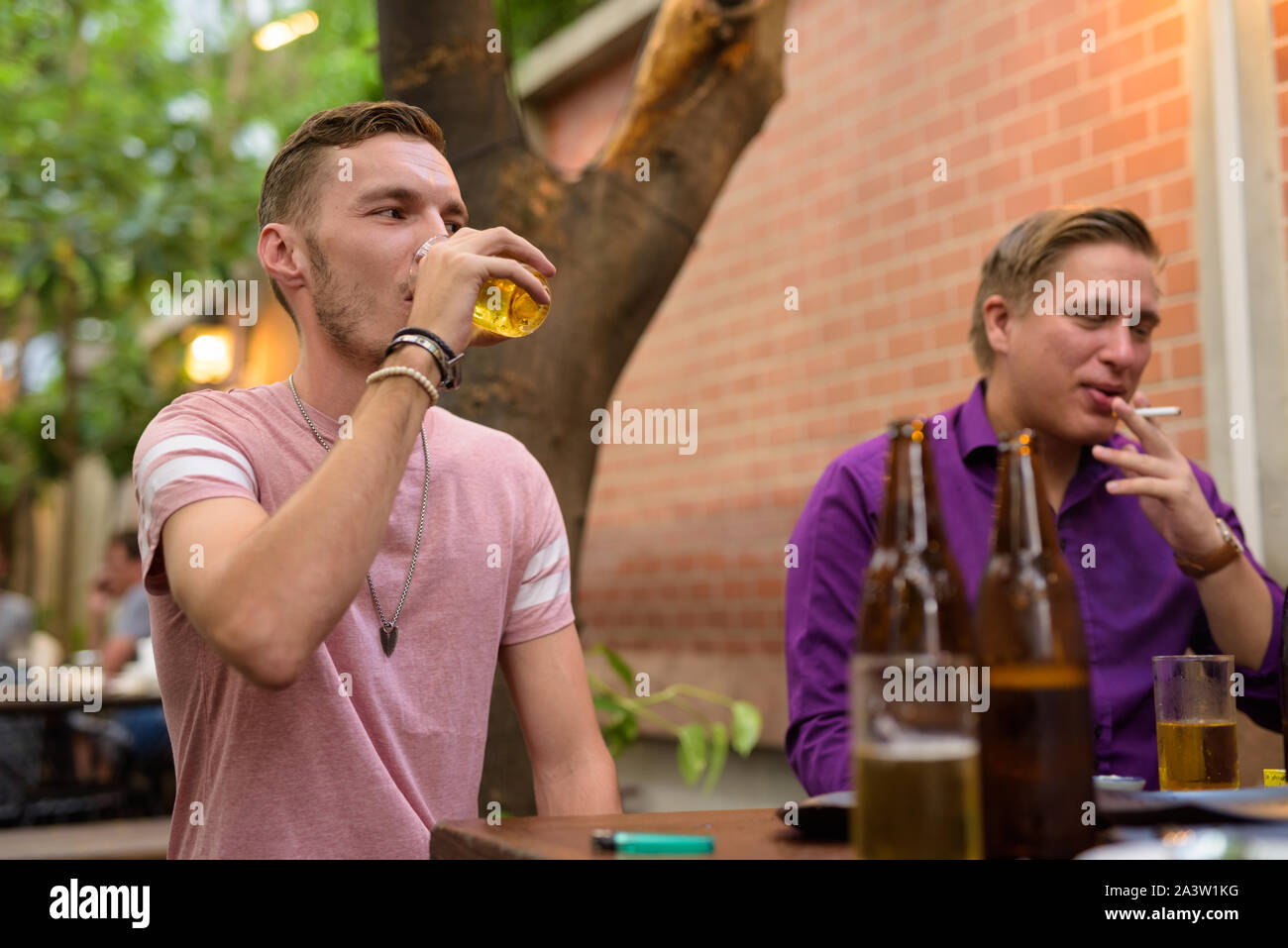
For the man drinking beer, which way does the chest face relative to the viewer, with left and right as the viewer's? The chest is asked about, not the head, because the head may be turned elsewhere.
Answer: facing the viewer and to the right of the viewer

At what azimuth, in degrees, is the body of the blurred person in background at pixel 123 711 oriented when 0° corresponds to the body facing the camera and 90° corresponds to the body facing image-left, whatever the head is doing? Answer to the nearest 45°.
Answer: approximately 90°

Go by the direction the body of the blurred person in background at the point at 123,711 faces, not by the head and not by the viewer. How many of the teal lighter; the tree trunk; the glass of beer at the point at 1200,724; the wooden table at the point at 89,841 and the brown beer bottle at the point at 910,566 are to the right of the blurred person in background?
0

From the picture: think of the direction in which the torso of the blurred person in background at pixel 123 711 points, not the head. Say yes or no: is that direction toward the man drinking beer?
no

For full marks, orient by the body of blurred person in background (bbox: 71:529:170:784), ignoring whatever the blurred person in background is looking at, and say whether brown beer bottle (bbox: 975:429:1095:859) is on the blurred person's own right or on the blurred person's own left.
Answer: on the blurred person's own left

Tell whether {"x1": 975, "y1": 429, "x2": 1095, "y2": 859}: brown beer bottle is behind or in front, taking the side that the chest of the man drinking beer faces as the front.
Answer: in front

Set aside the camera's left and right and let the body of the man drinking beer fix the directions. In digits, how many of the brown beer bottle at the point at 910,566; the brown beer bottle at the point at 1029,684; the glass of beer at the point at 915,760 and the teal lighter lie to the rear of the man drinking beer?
0

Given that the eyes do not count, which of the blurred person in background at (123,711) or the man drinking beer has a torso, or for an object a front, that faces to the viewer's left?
the blurred person in background

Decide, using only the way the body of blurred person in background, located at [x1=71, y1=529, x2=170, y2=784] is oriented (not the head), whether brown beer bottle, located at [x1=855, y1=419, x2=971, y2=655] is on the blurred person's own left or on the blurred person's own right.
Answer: on the blurred person's own left

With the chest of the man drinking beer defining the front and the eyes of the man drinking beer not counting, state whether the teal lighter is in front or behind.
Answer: in front

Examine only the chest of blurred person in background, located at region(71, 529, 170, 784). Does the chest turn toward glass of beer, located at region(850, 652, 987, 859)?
no

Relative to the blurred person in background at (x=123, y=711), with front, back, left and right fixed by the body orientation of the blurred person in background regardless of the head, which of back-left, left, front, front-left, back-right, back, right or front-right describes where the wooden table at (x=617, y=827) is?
left

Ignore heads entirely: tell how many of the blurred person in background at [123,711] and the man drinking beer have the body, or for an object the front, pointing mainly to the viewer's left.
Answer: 1
